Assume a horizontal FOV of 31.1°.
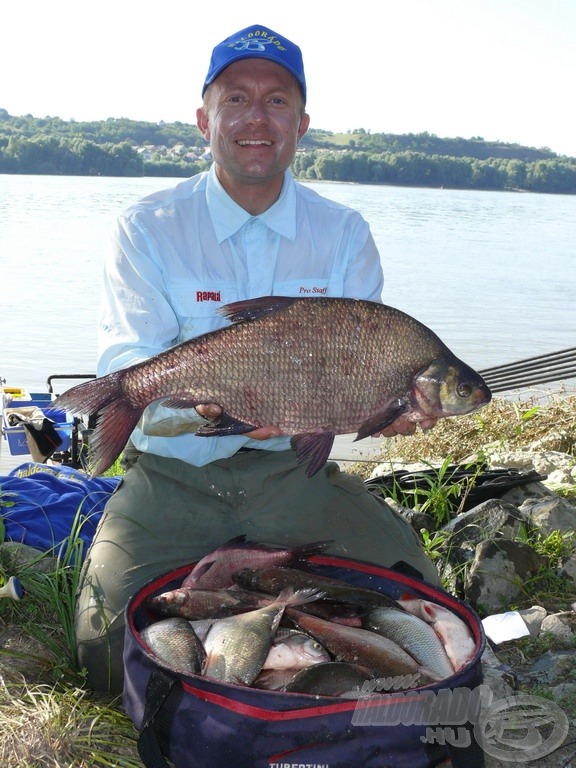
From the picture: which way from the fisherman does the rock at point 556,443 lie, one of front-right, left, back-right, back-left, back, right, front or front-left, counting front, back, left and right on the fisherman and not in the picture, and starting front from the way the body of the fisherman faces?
back-left

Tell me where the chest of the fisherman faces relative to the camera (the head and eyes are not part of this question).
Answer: toward the camera

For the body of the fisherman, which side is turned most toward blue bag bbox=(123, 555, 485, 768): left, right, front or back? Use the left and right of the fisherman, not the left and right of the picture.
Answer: front

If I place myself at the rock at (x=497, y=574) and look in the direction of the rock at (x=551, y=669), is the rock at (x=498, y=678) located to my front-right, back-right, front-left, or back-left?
front-right

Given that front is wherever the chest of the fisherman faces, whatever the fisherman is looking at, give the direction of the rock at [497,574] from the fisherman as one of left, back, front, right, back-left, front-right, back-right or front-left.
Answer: left

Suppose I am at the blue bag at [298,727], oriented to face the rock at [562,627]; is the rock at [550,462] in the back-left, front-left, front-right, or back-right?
front-left

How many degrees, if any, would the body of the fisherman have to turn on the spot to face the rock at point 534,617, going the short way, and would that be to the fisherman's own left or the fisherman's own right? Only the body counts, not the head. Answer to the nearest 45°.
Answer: approximately 90° to the fisherman's own left

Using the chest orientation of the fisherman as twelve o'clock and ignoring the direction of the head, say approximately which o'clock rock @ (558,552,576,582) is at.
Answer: The rock is roughly at 9 o'clock from the fisherman.

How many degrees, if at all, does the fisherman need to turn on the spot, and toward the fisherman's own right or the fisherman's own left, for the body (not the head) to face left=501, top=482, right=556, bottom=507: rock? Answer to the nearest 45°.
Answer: approximately 135° to the fisherman's own left

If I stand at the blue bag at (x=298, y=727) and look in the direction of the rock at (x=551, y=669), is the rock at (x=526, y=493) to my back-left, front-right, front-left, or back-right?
front-left
